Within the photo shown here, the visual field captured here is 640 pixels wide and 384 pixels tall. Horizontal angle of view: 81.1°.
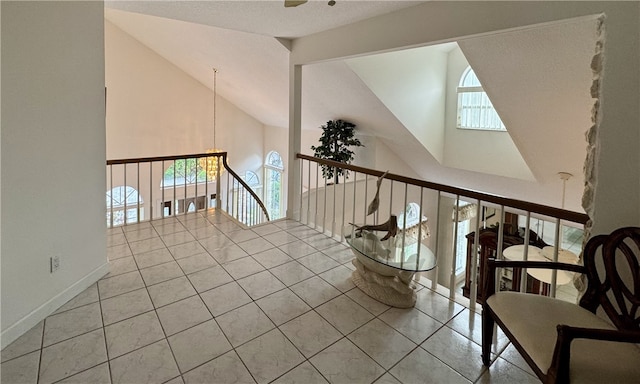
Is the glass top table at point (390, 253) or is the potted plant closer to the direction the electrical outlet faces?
the glass top table

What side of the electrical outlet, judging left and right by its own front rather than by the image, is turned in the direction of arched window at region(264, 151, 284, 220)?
left

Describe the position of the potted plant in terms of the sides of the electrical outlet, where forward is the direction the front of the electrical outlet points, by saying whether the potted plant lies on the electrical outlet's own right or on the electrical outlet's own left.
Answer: on the electrical outlet's own left

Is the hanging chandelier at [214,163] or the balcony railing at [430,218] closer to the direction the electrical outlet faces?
the balcony railing

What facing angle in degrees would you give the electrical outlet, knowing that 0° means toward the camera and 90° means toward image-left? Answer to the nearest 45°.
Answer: approximately 315°

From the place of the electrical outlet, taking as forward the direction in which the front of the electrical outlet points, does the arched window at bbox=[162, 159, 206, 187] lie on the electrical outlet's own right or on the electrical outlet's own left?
on the electrical outlet's own left

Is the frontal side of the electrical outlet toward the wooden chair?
yes

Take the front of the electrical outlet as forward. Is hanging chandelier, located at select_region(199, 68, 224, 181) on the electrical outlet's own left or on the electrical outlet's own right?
on the electrical outlet's own left

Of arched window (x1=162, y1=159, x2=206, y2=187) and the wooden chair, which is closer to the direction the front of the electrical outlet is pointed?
the wooden chair

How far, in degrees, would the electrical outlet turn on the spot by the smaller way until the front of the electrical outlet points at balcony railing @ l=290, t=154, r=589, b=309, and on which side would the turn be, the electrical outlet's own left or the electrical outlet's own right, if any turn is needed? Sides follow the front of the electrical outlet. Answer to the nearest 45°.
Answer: approximately 45° to the electrical outlet's own left

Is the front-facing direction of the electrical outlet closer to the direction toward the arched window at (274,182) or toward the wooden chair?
the wooden chair
